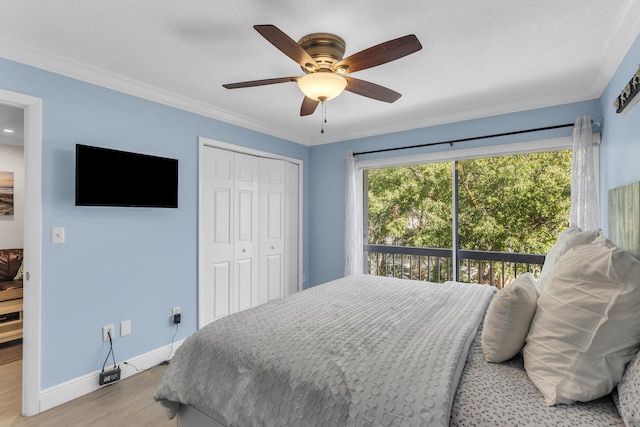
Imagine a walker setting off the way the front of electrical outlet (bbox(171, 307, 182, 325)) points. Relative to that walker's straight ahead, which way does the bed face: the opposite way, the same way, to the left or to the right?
the opposite way

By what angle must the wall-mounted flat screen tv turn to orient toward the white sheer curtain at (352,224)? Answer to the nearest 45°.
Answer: approximately 45° to its left

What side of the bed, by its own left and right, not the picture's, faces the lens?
left

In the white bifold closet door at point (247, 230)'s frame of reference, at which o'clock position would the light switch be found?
The light switch is roughly at 3 o'clock from the white bifold closet door.

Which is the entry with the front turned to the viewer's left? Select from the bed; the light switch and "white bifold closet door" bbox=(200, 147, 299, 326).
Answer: the bed

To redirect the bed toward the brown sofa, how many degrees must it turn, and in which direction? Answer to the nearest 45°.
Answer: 0° — it already faces it

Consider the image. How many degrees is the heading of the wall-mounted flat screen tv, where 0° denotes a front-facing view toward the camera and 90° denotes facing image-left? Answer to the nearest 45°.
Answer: approximately 315°

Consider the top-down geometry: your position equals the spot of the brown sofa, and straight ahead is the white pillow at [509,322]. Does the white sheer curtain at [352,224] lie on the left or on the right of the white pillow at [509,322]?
left
